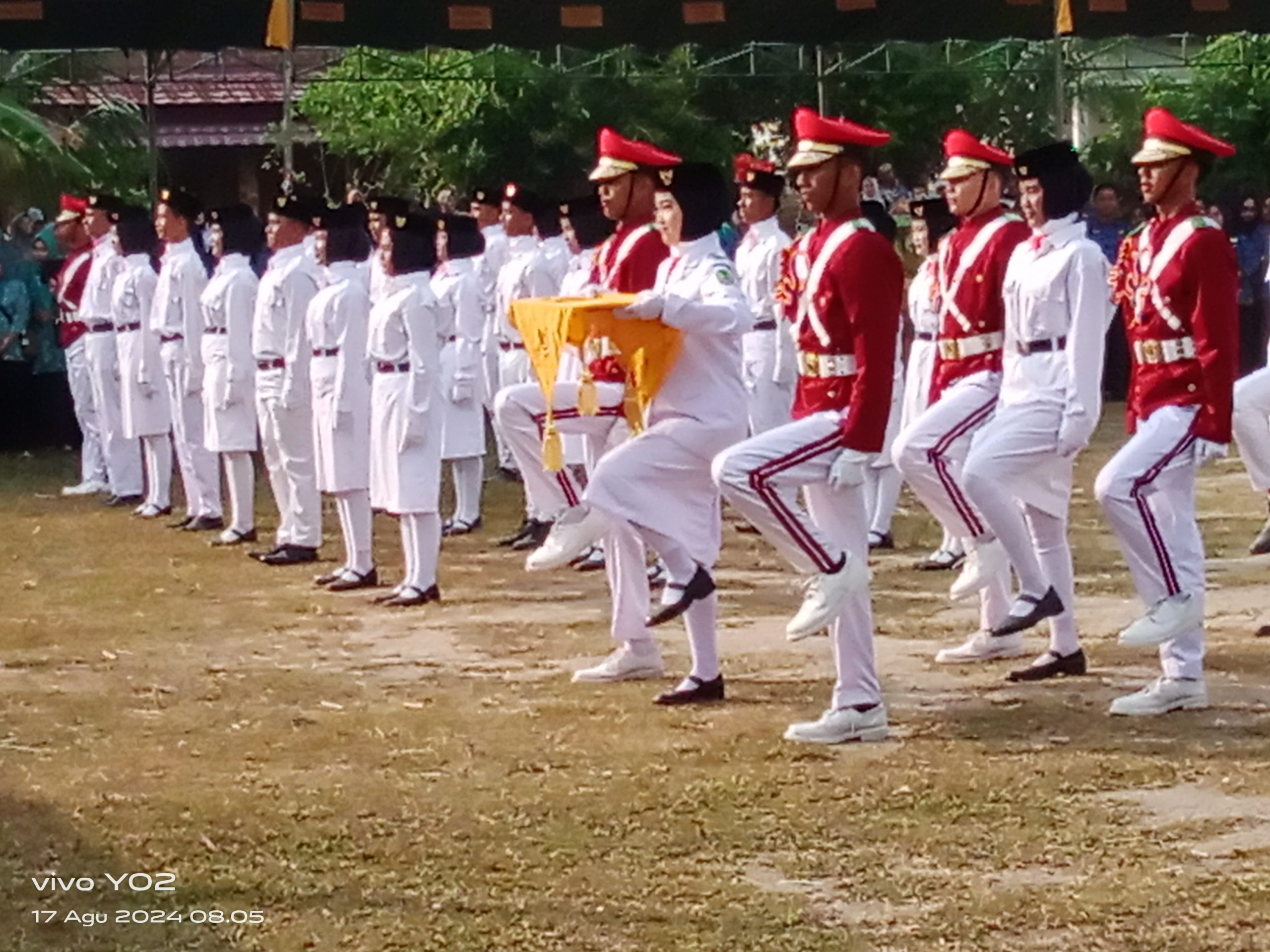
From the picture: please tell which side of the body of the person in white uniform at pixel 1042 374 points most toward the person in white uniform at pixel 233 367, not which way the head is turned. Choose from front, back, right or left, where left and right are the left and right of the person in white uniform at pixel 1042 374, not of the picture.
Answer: right

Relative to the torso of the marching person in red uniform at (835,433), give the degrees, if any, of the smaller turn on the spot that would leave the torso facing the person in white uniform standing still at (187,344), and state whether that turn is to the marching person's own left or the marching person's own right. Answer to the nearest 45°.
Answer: approximately 90° to the marching person's own right

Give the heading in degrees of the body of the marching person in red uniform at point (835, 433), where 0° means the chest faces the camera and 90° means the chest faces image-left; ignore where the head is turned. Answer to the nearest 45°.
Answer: approximately 45°

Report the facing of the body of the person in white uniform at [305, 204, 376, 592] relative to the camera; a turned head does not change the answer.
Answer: to the viewer's left

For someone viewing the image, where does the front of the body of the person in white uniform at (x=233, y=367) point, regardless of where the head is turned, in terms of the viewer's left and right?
facing to the left of the viewer

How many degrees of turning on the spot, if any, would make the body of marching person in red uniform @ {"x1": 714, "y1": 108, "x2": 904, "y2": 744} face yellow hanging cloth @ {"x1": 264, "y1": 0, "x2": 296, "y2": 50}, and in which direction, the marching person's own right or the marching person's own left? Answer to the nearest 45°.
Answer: approximately 90° to the marching person's own right

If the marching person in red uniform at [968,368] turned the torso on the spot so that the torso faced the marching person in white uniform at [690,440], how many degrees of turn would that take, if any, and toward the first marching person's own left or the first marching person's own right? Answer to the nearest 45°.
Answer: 0° — they already face them

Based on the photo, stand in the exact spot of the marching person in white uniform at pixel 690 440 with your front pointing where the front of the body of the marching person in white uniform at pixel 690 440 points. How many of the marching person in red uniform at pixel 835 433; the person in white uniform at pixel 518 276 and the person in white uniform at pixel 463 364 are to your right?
2

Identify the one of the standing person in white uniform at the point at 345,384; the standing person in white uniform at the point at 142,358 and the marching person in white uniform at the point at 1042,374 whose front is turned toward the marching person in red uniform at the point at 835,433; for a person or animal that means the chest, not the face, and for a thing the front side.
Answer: the marching person in white uniform at the point at 1042,374

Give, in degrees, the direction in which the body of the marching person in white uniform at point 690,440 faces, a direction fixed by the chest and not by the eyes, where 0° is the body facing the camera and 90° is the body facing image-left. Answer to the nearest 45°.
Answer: approximately 90°
